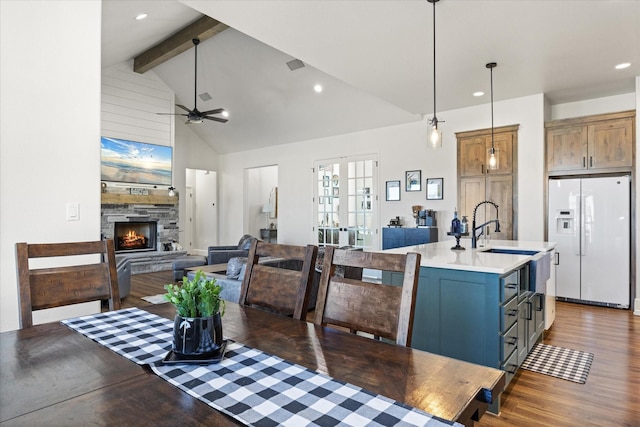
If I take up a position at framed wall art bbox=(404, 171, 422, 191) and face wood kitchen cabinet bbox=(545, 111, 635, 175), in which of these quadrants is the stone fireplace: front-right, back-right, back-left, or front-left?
back-right

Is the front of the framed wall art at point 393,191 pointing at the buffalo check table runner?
yes

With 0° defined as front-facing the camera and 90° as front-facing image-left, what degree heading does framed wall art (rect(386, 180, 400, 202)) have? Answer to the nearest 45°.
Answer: approximately 0°

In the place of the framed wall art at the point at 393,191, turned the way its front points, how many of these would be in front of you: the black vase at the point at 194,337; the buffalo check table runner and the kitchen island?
3

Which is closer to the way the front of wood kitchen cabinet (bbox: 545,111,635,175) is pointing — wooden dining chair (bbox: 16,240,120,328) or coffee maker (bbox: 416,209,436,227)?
the wooden dining chair

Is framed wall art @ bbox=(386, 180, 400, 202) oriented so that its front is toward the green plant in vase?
yes

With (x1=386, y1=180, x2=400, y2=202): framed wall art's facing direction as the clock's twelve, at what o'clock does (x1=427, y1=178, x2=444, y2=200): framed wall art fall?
(x1=427, y1=178, x2=444, y2=200): framed wall art is roughly at 10 o'clock from (x1=386, y1=180, x2=400, y2=202): framed wall art.

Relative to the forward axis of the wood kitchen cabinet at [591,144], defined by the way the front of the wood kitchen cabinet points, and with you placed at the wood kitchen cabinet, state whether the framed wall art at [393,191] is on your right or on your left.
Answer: on your right

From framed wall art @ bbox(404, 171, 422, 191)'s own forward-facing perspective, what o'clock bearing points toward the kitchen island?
The kitchen island is roughly at 12 o'clock from the framed wall art.
